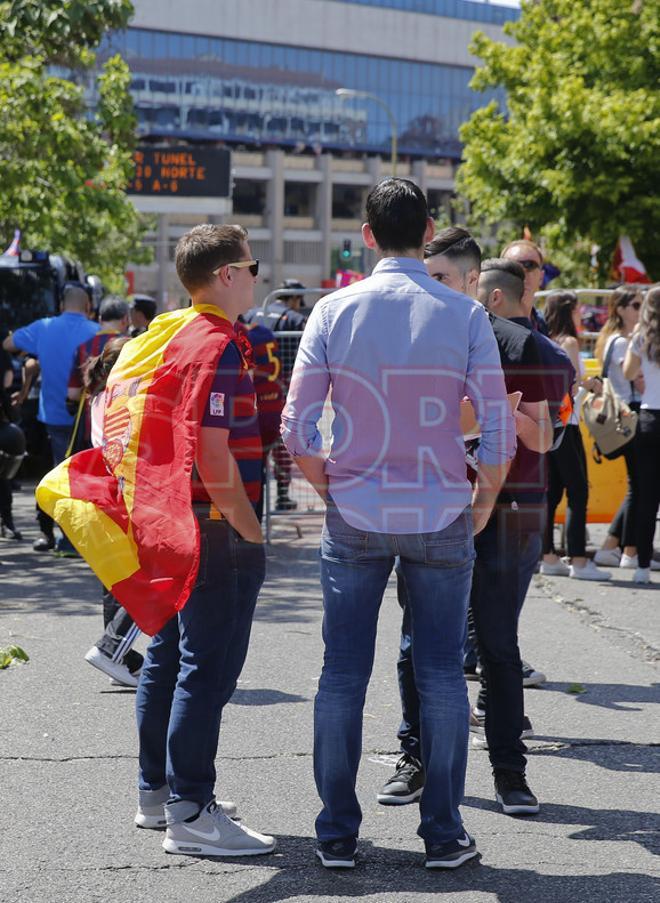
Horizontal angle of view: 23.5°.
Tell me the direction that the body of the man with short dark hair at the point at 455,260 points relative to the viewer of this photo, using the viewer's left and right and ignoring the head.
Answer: facing the viewer and to the left of the viewer

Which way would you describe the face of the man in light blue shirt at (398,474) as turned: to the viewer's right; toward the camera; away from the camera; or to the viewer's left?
away from the camera

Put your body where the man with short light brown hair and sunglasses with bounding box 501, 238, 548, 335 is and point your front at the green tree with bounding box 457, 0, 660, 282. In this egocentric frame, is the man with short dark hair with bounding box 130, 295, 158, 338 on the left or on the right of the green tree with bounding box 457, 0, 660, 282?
left

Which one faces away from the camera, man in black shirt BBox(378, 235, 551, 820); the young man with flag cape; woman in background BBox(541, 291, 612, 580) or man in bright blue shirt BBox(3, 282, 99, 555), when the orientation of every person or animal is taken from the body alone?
the man in bright blue shirt

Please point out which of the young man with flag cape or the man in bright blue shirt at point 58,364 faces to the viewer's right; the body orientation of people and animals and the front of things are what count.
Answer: the young man with flag cape

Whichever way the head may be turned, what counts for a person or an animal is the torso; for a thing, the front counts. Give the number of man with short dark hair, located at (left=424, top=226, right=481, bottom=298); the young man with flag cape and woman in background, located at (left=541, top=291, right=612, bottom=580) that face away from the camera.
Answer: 0

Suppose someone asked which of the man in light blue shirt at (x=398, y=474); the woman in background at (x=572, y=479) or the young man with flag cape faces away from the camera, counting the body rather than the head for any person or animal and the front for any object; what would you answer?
the man in light blue shirt

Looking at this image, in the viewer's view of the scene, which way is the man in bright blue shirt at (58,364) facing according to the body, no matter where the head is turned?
away from the camera

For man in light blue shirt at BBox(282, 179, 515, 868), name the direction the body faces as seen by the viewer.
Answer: away from the camera

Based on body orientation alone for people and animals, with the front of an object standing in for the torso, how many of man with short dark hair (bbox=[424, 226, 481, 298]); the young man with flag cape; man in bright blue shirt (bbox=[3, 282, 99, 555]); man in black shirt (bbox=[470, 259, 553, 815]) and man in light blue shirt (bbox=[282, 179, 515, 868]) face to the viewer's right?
1

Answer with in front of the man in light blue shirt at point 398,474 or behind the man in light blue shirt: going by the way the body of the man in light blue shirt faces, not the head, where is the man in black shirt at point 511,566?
in front

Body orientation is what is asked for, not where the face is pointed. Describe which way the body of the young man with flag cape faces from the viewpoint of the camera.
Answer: to the viewer's right
